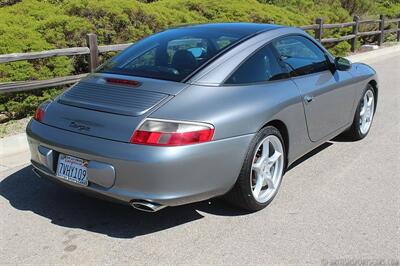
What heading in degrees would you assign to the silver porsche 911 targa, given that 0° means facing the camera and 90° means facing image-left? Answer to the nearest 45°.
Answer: approximately 225°
